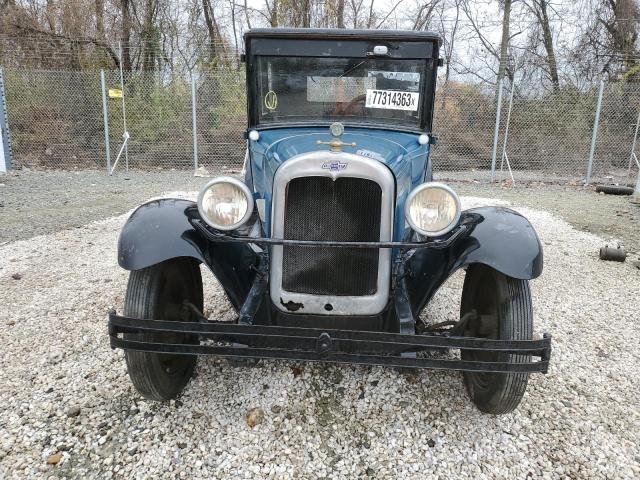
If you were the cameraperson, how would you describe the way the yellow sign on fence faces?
facing the viewer

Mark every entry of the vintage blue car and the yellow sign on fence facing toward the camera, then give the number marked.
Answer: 2

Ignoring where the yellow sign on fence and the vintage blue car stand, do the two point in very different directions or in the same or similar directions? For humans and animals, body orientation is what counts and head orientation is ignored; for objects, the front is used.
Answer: same or similar directions

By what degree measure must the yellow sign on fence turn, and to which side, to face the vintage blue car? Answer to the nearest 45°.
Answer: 0° — it already faces it

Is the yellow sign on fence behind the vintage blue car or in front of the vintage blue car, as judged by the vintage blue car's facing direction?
behind

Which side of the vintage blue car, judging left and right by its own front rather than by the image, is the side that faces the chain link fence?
back
